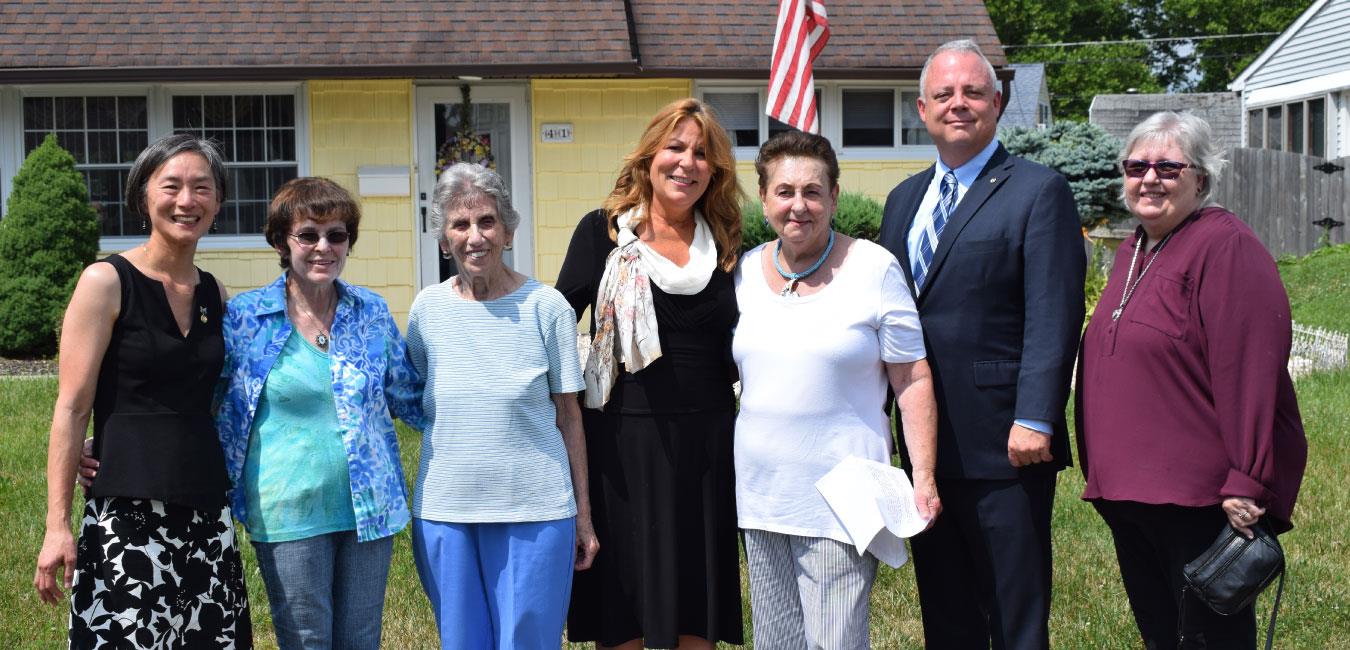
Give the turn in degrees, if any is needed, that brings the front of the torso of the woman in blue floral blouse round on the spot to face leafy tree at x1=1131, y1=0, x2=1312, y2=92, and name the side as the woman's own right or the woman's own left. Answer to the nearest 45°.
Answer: approximately 135° to the woman's own left

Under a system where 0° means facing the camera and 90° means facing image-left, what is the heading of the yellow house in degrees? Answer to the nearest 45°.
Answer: approximately 0°

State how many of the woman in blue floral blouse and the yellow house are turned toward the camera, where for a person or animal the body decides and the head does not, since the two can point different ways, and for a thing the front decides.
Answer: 2

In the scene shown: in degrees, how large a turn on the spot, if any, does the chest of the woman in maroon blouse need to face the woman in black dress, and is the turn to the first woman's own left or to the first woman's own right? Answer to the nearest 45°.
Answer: approximately 45° to the first woman's own right

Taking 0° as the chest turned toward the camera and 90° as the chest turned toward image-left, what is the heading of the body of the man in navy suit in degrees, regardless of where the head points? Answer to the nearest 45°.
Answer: approximately 45°

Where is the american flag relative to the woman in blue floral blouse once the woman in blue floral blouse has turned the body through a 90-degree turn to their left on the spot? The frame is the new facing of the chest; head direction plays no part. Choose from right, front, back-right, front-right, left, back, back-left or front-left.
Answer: front-left

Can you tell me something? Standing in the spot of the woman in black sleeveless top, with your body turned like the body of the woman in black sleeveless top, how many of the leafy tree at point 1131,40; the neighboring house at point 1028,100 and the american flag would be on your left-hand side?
3
